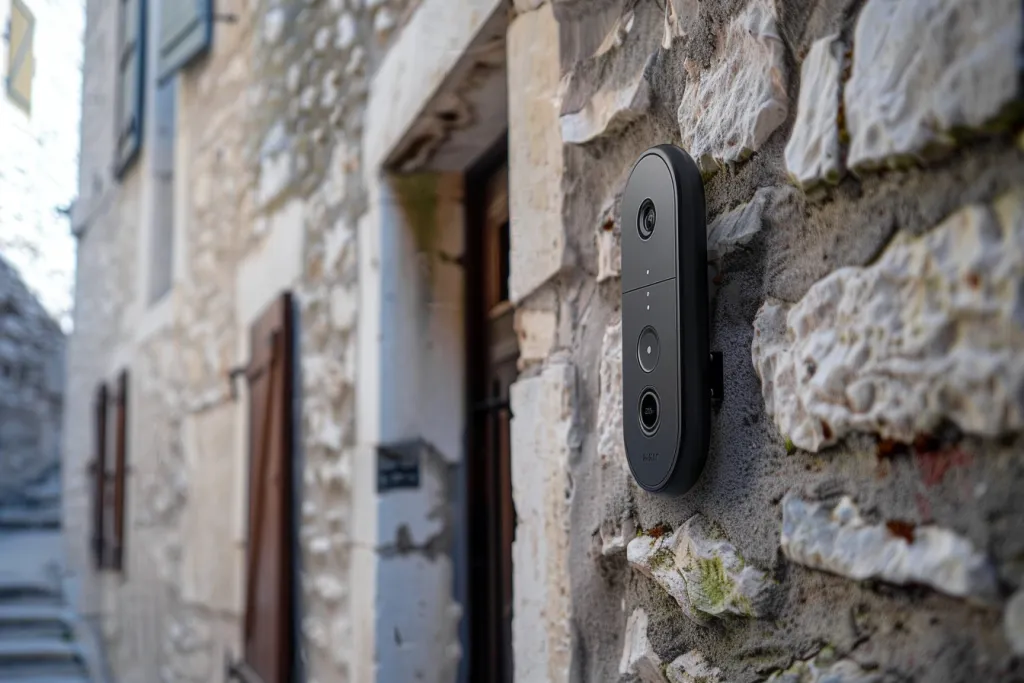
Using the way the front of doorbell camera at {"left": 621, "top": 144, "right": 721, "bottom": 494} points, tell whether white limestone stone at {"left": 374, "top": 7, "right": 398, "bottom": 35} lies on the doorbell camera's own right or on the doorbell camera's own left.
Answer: on the doorbell camera's own right

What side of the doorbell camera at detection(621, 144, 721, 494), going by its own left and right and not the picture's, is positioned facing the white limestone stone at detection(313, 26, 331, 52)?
right

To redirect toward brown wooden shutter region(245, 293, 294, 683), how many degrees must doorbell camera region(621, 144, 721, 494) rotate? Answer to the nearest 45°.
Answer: approximately 90° to its right

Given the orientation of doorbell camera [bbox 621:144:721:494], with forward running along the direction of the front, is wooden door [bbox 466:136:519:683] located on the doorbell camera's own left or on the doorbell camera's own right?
on the doorbell camera's own right

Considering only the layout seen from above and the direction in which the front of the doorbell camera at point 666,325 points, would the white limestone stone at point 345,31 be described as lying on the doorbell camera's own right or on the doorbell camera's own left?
on the doorbell camera's own right

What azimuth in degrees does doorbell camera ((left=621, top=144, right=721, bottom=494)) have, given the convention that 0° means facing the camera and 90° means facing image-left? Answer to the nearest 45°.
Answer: approximately 45°

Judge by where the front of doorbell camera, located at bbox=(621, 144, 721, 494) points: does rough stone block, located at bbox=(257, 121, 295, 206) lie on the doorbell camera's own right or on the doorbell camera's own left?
on the doorbell camera's own right

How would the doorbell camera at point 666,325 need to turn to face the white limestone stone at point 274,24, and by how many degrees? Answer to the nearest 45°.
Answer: approximately 90° to its right
